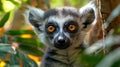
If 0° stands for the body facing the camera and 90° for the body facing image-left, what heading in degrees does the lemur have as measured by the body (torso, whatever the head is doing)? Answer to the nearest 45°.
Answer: approximately 0°

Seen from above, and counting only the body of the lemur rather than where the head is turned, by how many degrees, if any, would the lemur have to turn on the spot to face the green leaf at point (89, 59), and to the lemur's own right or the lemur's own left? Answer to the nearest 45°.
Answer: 0° — it already faces it
